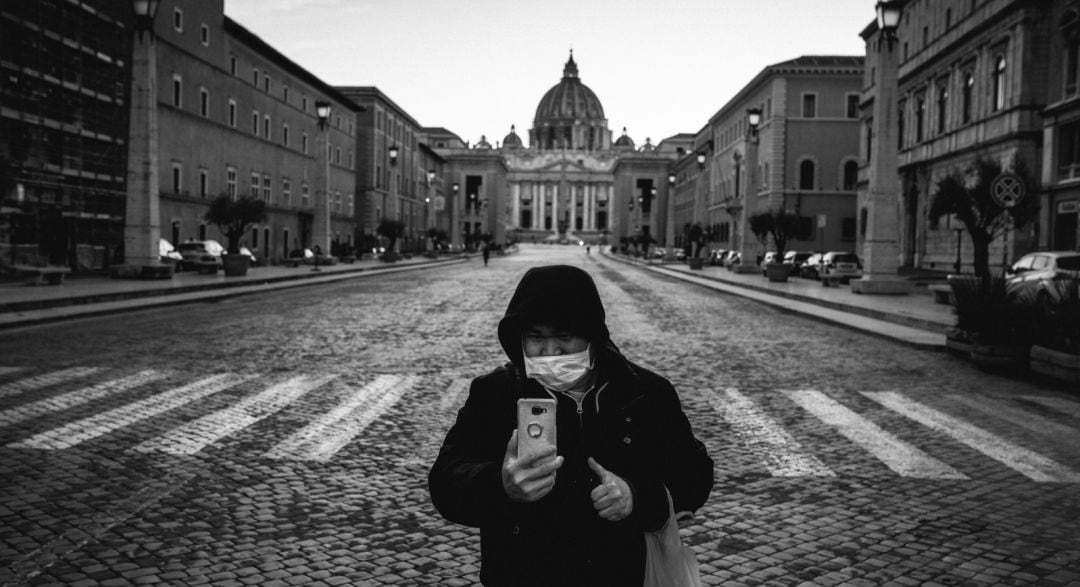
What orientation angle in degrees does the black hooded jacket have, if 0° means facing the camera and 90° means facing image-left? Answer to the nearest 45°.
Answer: approximately 0°

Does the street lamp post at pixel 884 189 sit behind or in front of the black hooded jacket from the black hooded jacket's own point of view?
behind

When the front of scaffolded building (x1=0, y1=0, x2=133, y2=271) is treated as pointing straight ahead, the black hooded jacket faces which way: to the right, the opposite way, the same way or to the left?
to the right

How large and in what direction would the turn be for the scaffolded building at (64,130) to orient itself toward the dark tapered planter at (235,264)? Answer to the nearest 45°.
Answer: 0° — it already faces it

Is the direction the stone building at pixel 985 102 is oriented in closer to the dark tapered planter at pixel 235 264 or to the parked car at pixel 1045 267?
the dark tapered planter

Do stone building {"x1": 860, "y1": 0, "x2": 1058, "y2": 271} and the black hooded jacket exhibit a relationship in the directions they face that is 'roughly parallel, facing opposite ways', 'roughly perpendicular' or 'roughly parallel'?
roughly perpendicular

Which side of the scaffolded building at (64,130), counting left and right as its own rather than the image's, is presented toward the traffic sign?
front

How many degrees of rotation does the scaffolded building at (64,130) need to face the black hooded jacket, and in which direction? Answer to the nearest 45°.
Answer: approximately 45° to its right

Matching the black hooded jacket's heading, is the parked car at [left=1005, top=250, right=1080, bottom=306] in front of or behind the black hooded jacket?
behind

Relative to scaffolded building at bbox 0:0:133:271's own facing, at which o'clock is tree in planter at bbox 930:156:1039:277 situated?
The tree in planter is roughly at 12 o'clock from the scaffolded building.

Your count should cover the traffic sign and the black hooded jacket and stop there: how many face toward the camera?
2

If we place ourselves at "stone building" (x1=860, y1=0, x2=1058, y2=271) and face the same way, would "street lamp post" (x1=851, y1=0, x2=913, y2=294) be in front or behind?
in front

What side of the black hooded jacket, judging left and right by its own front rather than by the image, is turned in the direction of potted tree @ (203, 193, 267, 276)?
back
